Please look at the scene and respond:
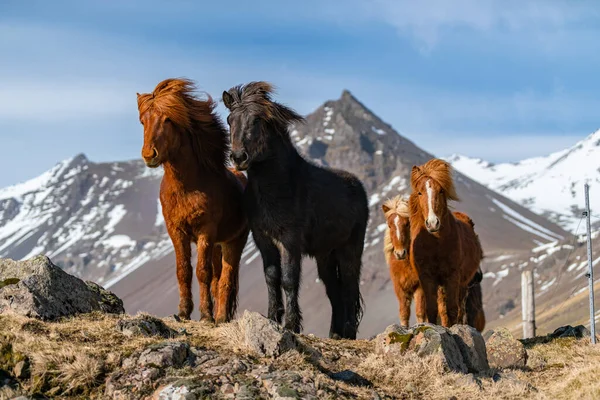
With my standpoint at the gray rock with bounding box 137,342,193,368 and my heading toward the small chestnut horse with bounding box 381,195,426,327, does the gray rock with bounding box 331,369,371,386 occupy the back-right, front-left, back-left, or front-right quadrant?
front-right

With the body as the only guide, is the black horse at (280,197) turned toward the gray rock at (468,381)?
no

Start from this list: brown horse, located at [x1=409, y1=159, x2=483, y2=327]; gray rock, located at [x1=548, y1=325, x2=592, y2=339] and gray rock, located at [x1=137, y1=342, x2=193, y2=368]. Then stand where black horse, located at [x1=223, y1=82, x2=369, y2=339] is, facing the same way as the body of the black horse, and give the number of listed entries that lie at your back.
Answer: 2

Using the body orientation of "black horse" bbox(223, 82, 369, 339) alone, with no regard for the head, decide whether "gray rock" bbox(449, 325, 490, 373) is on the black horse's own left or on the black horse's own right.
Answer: on the black horse's own left

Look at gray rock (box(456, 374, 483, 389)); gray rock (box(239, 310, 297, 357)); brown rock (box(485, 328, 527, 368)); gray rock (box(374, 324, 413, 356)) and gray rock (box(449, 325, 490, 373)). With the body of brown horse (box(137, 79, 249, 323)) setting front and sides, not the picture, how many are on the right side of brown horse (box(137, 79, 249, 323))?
0

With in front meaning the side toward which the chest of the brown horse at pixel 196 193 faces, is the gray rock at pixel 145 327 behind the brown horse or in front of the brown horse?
in front

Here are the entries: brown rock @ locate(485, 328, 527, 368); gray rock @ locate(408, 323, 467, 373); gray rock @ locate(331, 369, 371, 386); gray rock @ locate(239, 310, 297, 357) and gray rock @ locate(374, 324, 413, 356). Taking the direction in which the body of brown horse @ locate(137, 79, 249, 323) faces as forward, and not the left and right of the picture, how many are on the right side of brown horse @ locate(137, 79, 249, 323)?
0

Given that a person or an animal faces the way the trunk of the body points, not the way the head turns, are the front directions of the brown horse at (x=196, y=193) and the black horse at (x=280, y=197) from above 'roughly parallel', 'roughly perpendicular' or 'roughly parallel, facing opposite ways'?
roughly parallel

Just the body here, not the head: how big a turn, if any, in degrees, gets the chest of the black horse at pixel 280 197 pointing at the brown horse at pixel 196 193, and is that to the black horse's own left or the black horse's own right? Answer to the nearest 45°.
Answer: approximately 45° to the black horse's own right

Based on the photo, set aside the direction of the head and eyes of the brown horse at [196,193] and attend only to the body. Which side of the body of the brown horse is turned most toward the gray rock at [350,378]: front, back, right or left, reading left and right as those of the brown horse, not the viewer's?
left

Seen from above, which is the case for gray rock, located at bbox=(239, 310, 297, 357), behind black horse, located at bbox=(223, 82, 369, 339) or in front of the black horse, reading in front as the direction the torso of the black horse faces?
in front

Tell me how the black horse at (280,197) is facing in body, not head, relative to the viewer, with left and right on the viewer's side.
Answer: facing the viewer and to the left of the viewer

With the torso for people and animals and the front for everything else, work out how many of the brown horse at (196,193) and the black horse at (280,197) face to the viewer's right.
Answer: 0
